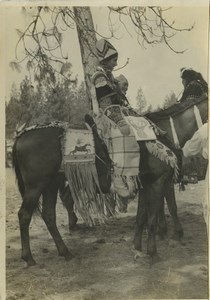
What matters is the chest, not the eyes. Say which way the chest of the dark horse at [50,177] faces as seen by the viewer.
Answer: to the viewer's right

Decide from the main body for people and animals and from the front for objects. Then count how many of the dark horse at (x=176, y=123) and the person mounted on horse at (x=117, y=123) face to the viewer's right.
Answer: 2

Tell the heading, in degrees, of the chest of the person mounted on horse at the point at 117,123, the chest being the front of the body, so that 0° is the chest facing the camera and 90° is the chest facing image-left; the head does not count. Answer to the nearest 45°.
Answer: approximately 270°
